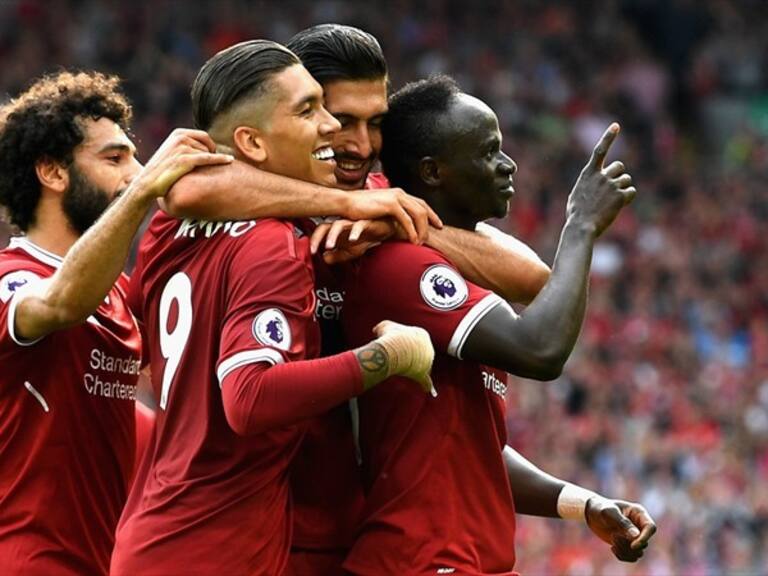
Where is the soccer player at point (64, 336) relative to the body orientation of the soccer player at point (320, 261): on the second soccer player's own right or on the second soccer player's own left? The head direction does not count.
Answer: on the second soccer player's own right

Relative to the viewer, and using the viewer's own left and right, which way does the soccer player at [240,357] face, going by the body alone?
facing away from the viewer and to the right of the viewer

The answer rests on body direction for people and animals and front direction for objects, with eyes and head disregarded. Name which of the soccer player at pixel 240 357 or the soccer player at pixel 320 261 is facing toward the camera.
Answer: the soccer player at pixel 320 261

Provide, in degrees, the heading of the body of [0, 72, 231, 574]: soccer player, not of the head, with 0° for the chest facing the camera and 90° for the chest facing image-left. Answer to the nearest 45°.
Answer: approximately 315°

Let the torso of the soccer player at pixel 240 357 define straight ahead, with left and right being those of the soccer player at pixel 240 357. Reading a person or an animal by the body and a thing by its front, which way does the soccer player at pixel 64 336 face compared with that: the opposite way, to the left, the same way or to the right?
to the right

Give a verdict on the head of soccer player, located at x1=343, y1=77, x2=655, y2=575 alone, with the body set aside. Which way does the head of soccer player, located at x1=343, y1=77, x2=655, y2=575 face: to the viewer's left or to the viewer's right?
to the viewer's right

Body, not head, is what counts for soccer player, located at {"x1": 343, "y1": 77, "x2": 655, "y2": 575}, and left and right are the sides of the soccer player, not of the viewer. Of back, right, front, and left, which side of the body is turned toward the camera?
right

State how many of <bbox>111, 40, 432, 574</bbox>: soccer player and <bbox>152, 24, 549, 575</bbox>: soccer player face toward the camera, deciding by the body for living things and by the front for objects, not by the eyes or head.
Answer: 1

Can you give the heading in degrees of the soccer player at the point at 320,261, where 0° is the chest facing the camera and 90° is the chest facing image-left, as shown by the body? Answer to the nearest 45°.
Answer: approximately 0°
